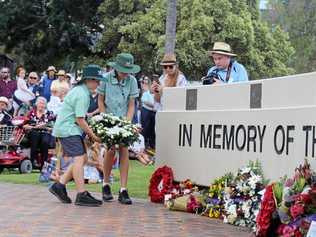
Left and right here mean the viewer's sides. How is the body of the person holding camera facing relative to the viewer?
facing the viewer and to the left of the viewer

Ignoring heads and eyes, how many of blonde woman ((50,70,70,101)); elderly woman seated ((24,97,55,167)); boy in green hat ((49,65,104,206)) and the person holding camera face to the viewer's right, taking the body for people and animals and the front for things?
1

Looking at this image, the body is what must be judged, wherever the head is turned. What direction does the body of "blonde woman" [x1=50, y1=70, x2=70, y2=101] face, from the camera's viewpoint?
toward the camera

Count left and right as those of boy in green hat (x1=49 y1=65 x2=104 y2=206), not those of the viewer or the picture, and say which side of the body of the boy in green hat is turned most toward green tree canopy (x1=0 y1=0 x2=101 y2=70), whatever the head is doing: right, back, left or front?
left

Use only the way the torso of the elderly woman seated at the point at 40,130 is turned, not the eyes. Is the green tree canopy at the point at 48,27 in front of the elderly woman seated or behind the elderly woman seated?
behind

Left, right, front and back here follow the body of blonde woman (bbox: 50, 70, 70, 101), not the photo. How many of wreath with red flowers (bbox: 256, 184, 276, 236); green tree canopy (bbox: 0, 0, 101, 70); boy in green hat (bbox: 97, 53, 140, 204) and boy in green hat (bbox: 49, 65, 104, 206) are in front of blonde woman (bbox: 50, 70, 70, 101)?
3

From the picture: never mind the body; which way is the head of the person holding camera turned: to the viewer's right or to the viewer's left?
to the viewer's left

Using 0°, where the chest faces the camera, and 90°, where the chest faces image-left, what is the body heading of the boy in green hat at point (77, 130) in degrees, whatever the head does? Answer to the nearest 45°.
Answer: approximately 270°

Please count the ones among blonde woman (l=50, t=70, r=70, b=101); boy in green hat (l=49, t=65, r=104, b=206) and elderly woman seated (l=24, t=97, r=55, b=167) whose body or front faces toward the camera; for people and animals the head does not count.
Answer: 2

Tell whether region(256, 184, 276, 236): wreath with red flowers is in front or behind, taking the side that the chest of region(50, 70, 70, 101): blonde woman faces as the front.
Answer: in front
